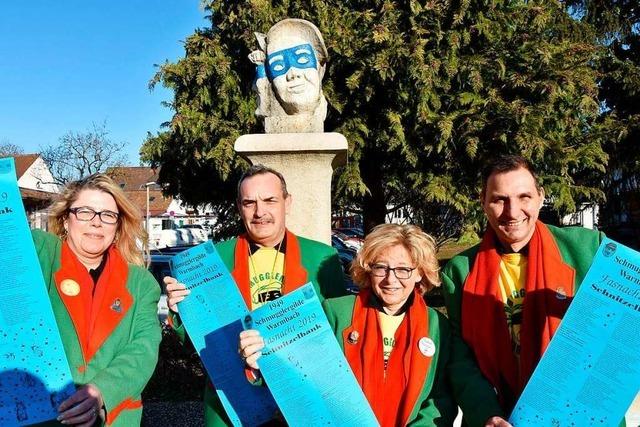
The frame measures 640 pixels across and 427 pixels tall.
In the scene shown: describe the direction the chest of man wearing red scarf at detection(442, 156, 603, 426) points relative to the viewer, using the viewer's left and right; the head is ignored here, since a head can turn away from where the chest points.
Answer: facing the viewer

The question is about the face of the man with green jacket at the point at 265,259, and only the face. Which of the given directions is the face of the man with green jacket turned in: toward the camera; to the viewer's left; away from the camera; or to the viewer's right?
toward the camera

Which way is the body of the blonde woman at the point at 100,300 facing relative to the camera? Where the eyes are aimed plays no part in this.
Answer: toward the camera

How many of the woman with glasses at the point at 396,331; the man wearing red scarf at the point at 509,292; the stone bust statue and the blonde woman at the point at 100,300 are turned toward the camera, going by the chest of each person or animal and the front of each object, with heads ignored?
4

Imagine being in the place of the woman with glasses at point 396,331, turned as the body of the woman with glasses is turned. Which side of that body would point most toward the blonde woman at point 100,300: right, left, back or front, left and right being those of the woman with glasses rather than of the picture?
right

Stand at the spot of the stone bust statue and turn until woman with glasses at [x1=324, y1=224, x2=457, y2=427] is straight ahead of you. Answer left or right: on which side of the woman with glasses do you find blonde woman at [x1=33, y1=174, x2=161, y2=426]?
right

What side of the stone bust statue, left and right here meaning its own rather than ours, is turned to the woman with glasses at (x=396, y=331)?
front

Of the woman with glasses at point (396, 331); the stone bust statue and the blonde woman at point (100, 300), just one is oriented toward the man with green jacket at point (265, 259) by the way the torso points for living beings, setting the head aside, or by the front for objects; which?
the stone bust statue

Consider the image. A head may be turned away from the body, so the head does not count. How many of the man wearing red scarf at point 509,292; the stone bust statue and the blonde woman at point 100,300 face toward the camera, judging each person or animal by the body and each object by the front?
3

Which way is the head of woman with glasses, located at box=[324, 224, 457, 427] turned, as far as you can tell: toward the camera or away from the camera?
toward the camera

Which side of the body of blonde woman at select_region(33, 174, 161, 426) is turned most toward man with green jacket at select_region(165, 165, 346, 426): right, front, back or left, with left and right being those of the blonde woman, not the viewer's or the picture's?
left

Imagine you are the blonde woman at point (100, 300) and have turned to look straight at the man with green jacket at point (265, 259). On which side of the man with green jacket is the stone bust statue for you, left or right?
left

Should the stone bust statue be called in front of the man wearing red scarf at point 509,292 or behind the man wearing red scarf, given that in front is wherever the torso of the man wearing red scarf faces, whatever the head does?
behind

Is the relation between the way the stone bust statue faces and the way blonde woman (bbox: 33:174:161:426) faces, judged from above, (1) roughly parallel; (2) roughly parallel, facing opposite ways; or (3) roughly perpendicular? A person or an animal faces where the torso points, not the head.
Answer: roughly parallel

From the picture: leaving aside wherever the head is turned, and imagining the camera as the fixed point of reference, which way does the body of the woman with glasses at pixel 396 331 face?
toward the camera

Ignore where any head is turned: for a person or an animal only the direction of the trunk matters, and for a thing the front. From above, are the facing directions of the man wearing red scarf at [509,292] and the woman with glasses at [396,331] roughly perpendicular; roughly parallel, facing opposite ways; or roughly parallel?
roughly parallel

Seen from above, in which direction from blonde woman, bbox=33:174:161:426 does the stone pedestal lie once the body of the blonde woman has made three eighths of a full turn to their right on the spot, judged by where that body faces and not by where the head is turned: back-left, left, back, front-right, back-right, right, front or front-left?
right
